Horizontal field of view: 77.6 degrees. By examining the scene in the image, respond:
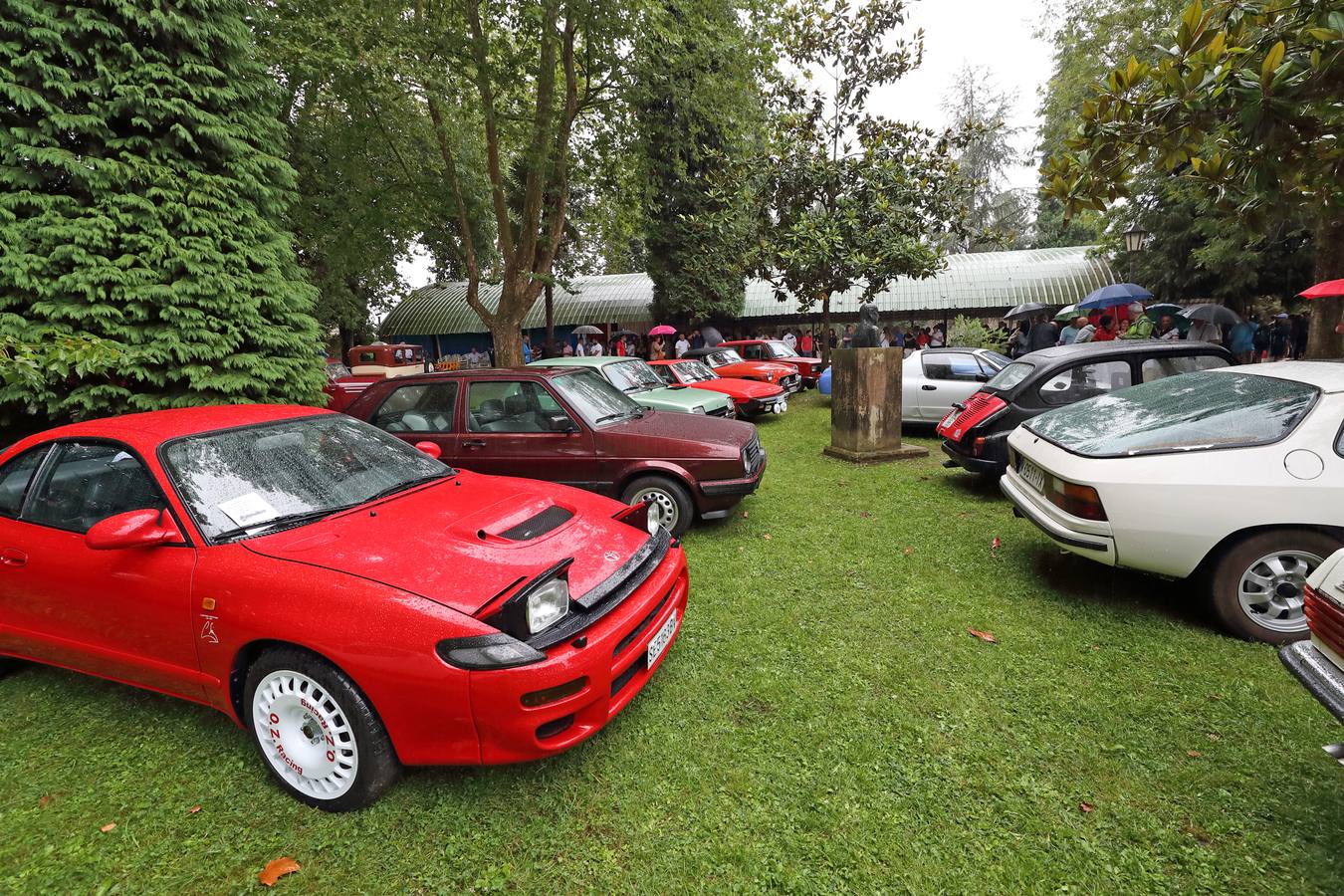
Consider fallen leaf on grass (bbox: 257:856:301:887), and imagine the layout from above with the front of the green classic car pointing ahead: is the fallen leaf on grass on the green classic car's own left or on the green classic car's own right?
on the green classic car's own right

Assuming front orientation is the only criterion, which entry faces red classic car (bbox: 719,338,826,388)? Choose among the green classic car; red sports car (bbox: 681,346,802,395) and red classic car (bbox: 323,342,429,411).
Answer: red classic car (bbox: 323,342,429,411)

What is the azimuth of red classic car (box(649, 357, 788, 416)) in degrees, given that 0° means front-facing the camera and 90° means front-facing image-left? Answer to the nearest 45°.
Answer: approximately 315°

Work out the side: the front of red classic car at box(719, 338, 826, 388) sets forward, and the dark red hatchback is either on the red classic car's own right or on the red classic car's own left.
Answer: on the red classic car's own right

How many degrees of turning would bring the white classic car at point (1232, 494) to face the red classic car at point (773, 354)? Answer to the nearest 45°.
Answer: approximately 90° to its left
